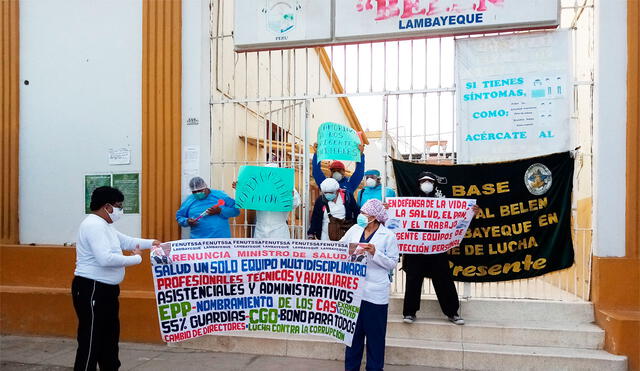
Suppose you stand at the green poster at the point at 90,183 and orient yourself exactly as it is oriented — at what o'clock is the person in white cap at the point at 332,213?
The person in white cap is roughly at 10 o'clock from the green poster.

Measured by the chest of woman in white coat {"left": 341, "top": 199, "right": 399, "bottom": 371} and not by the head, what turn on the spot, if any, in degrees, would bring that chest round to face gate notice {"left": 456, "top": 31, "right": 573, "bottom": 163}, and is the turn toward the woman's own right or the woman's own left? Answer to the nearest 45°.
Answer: approximately 180°

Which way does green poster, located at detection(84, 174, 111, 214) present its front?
toward the camera

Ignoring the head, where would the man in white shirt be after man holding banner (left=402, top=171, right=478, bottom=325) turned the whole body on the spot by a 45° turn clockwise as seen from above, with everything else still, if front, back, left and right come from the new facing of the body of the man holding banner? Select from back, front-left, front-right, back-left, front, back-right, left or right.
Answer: front

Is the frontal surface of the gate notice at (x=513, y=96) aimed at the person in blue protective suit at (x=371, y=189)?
no

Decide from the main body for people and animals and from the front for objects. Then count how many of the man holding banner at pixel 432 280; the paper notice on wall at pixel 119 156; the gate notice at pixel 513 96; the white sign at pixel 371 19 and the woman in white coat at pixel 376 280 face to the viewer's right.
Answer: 0

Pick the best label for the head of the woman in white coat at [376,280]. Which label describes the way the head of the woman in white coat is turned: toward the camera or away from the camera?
toward the camera

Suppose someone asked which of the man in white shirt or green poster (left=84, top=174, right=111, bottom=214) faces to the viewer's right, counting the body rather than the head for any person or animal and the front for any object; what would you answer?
the man in white shirt

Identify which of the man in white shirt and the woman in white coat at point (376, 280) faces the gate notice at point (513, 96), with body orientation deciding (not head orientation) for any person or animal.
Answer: the man in white shirt

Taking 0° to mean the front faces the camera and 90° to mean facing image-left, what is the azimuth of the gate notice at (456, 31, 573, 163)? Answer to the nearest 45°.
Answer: approximately 0°

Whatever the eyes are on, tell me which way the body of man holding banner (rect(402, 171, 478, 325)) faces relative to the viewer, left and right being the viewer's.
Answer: facing the viewer

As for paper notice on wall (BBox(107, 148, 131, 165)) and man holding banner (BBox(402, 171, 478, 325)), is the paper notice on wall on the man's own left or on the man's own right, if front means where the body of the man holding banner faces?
on the man's own right

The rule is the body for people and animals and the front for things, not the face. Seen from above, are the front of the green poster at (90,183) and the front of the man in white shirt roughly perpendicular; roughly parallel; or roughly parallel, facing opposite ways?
roughly perpendicular

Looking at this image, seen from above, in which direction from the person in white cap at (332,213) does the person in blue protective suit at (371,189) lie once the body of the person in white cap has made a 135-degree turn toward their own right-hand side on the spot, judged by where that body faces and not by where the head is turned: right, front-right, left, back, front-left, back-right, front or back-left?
right

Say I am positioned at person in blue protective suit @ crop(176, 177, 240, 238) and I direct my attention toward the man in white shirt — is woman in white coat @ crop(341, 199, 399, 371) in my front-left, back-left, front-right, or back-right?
front-left

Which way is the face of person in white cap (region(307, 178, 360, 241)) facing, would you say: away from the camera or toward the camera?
toward the camera

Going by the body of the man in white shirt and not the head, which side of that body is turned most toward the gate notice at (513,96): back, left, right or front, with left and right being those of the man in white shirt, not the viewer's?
front

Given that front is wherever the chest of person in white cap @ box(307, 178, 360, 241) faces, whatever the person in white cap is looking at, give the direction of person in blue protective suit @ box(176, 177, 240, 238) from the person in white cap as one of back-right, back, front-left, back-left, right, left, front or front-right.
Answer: right

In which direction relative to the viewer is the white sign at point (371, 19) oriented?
toward the camera

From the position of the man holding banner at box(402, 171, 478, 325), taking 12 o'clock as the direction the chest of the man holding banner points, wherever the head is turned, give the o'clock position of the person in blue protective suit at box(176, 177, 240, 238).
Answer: The person in blue protective suit is roughly at 3 o'clock from the man holding banner.
